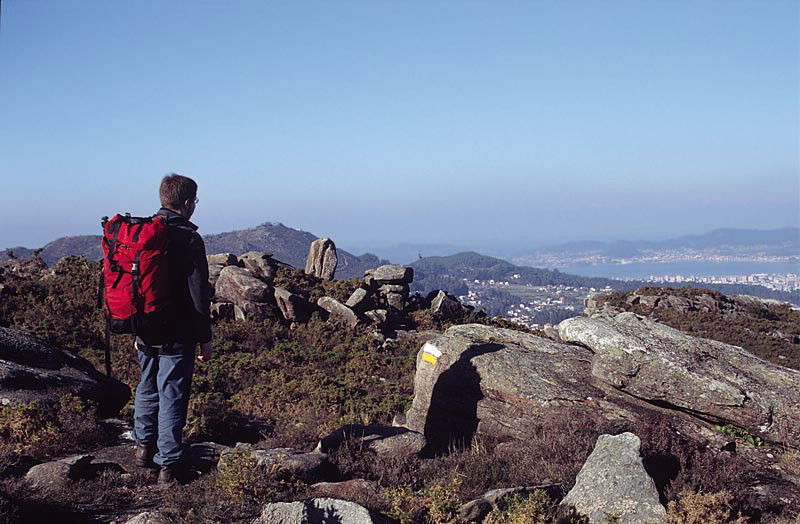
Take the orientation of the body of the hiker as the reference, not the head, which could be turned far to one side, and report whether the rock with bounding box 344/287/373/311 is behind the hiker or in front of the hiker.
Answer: in front

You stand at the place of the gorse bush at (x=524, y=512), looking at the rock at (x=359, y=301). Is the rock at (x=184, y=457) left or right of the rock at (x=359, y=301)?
left

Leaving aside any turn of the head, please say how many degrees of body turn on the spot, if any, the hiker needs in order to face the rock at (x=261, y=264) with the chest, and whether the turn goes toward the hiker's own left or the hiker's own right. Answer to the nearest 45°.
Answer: approximately 45° to the hiker's own left

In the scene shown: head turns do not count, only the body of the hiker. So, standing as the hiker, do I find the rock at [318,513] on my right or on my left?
on my right

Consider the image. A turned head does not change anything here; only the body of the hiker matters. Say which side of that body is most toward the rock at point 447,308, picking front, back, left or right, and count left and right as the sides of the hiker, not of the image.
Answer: front

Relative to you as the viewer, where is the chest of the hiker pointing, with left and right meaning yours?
facing away from the viewer and to the right of the viewer

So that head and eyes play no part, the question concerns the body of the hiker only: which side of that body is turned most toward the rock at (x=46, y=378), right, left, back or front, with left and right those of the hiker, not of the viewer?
left

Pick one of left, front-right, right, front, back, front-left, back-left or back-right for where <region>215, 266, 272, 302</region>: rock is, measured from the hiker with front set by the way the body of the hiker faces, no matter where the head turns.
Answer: front-left
